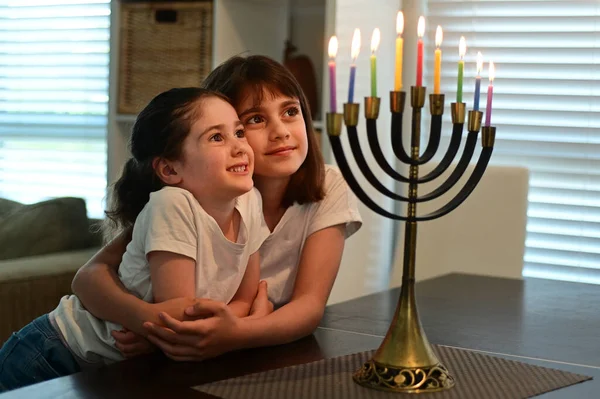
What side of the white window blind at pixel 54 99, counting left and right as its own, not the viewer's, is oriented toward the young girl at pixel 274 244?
front

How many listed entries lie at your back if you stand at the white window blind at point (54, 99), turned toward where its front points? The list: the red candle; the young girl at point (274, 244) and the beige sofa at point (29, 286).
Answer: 0

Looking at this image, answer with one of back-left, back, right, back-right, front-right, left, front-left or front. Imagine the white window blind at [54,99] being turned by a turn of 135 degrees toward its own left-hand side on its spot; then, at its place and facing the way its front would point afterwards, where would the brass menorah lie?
back-right

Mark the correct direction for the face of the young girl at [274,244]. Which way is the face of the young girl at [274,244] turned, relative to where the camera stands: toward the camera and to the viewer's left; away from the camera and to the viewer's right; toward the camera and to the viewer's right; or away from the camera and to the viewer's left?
toward the camera and to the viewer's right

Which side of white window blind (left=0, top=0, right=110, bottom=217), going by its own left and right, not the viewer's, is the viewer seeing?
front

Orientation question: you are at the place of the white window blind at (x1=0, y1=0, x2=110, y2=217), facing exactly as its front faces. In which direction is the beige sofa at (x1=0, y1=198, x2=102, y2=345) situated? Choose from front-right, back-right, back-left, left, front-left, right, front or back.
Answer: front

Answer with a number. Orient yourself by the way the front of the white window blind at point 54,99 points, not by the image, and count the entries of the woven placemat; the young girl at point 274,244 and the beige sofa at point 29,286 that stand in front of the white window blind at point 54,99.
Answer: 3

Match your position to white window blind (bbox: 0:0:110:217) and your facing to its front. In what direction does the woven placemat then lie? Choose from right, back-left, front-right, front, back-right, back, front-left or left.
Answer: front

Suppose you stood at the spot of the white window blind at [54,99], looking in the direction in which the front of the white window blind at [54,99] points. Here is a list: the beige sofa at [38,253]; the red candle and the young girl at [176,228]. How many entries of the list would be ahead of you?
3

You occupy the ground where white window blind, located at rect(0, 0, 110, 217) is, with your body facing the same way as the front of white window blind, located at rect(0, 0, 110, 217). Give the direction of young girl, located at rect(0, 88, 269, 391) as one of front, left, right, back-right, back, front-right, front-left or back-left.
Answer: front

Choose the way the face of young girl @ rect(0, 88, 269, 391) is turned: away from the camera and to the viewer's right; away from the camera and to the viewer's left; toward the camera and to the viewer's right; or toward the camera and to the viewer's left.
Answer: toward the camera and to the viewer's right

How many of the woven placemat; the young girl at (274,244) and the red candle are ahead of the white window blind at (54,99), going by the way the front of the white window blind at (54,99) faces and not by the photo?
3

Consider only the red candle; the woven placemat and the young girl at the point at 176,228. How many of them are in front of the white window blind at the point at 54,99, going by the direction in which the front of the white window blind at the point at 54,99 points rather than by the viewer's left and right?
3

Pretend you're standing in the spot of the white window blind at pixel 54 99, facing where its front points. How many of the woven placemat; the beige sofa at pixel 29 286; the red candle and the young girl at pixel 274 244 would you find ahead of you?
4

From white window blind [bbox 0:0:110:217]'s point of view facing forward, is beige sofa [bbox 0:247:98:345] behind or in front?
in front
